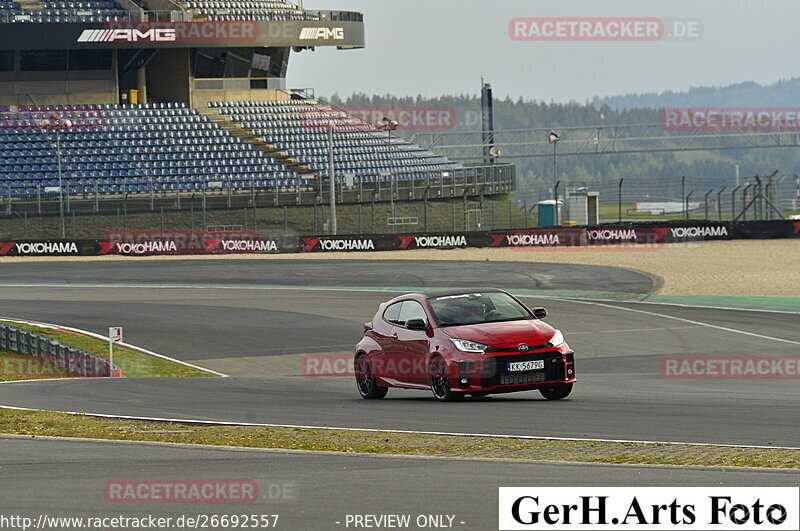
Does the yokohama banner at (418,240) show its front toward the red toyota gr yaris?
yes

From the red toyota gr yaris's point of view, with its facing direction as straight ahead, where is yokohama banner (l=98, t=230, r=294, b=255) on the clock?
The yokohama banner is roughly at 7 o'clock from the red toyota gr yaris.

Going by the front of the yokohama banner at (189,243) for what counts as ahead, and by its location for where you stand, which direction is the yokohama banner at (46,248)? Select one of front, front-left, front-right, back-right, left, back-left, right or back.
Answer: right

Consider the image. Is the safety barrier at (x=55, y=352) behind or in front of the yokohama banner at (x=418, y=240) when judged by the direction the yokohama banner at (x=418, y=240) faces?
in front

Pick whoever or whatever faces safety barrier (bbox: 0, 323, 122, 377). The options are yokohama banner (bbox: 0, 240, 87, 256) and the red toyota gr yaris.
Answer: the yokohama banner

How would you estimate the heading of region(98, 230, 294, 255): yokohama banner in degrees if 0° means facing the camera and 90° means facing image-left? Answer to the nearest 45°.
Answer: approximately 0°

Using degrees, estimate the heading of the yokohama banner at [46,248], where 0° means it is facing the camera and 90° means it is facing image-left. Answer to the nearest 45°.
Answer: approximately 0°

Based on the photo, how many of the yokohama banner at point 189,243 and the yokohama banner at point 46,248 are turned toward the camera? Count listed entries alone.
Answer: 2

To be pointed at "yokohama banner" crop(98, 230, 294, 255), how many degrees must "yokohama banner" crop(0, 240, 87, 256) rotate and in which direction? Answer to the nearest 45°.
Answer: approximately 90° to its left
